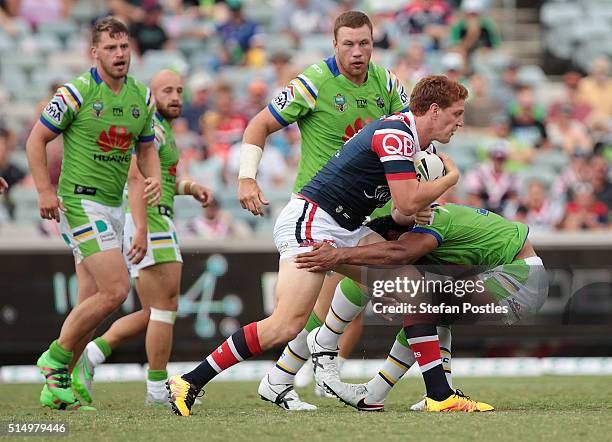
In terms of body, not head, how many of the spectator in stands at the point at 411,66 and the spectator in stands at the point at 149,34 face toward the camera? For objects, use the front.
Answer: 2

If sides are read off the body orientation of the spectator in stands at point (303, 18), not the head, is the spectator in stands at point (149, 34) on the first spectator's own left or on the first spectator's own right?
on the first spectator's own right

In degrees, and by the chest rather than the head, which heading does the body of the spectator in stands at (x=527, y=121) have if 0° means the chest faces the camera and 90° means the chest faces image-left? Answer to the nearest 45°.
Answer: approximately 0°

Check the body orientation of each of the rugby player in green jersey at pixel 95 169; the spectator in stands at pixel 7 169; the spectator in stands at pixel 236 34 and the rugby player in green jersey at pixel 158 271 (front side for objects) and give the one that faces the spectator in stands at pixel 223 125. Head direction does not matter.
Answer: the spectator in stands at pixel 236 34

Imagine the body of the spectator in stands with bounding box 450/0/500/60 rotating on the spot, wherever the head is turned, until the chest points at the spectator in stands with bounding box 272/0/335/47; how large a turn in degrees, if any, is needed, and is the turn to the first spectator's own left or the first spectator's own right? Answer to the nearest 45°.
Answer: approximately 90° to the first spectator's own right

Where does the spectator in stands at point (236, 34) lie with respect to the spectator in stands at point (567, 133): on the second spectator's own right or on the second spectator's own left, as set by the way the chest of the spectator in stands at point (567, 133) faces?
on the second spectator's own right

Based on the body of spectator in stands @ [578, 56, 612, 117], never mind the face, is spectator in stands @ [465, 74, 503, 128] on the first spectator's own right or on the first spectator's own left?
on the first spectator's own right

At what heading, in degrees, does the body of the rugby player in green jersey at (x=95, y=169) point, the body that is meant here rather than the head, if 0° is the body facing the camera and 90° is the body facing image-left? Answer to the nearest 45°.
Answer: approximately 315°

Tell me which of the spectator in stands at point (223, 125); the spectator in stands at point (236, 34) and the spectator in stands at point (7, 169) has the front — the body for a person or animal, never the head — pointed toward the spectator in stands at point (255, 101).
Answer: the spectator in stands at point (236, 34)

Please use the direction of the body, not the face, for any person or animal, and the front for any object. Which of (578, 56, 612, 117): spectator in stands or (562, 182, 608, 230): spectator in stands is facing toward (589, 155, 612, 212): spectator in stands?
(578, 56, 612, 117): spectator in stands
